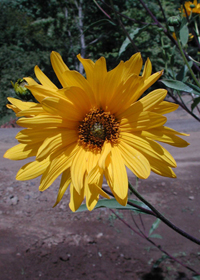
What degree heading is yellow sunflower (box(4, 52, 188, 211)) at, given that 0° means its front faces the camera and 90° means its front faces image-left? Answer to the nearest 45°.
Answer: approximately 0°

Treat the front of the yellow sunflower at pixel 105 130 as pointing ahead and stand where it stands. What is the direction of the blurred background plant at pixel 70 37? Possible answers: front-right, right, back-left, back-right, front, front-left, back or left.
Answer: back
